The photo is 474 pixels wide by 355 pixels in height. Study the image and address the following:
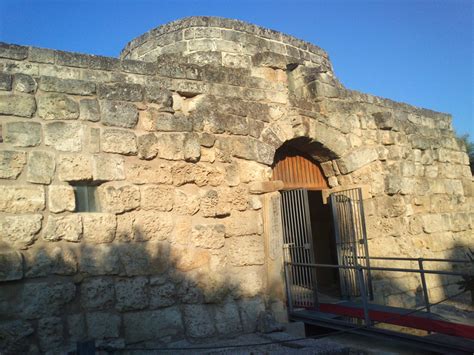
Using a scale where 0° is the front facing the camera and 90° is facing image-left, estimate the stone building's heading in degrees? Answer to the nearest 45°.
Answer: approximately 315°
